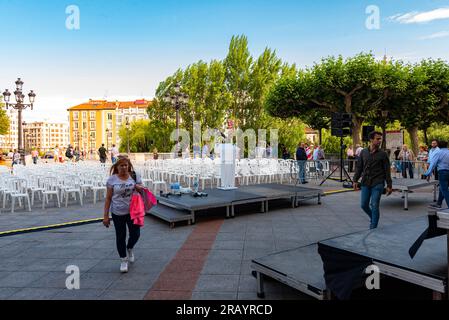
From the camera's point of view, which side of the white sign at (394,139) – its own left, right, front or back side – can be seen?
front

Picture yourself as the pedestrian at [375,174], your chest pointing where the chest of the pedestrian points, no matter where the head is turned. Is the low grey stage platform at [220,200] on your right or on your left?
on your right

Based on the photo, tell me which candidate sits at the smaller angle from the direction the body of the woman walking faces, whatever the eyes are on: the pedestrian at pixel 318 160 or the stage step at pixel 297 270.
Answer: the stage step

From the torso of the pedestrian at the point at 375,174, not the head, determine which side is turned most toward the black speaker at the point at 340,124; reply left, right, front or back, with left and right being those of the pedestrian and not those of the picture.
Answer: back

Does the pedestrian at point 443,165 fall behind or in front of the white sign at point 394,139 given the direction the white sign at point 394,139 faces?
in front

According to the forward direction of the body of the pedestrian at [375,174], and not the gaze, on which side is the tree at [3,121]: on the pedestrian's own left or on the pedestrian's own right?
on the pedestrian's own right

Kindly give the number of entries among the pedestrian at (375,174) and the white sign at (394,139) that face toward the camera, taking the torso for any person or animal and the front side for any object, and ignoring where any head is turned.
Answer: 2

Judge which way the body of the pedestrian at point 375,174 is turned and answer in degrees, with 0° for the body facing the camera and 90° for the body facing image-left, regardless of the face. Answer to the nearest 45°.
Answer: approximately 0°

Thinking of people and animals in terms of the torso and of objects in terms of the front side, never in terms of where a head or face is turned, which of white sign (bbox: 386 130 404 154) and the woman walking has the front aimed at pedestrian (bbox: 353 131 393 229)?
the white sign

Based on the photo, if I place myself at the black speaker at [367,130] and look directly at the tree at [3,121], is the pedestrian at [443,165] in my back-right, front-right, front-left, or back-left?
back-left

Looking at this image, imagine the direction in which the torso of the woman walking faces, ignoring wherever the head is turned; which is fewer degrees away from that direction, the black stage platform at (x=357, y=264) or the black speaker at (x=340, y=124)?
the black stage platform
